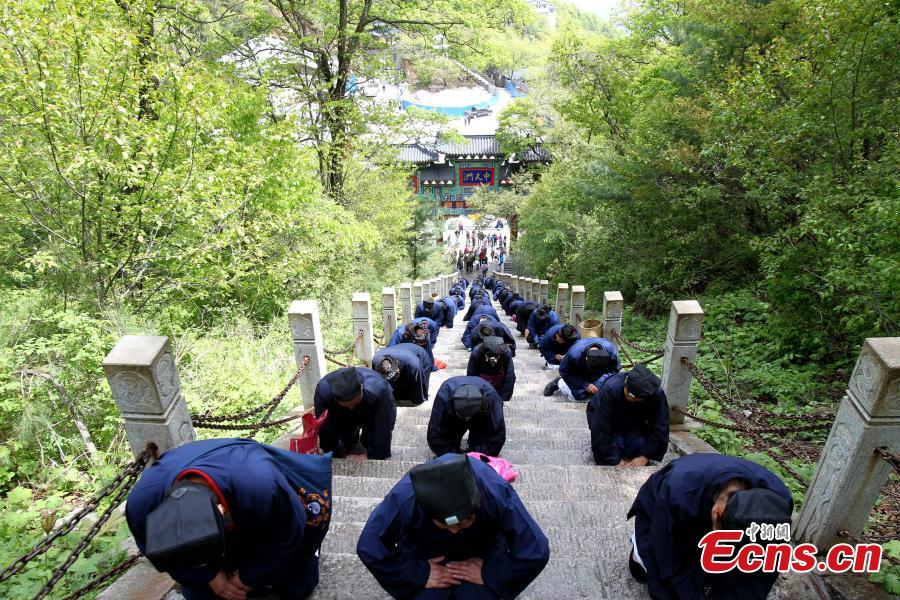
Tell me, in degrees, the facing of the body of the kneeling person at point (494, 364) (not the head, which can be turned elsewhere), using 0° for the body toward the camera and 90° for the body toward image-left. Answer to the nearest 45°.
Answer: approximately 0°

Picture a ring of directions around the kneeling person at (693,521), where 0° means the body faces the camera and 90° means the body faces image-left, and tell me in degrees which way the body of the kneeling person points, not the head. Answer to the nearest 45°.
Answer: approximately 315°

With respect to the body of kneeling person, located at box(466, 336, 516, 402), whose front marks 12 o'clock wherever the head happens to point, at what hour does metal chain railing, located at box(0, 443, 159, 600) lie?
The metal chain railing is roughly at 1 o'clock from the kneeling person.

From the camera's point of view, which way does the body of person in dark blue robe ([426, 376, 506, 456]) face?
toward the camera

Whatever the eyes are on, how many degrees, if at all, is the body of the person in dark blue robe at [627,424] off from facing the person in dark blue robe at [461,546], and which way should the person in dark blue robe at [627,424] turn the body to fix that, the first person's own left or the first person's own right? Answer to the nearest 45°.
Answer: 0° — they already face them

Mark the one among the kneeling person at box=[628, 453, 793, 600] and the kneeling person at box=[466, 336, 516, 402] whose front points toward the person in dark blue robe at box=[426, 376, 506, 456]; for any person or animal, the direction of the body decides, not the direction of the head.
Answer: the kneeling person at box=[466, 336, 516, 402]

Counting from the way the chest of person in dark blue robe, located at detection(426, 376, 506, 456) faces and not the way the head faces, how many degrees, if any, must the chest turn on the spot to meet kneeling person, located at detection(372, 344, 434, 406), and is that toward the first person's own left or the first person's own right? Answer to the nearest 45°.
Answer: approximately 135° to the first person's own right

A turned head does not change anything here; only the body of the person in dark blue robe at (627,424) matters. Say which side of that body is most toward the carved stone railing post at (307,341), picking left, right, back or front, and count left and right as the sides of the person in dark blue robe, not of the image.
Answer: right

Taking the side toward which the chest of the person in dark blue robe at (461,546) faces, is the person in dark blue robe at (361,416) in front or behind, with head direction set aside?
behind

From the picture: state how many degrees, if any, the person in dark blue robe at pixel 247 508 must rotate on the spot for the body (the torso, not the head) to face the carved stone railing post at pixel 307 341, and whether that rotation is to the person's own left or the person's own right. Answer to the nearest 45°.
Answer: approximately 135° to the person's own right
